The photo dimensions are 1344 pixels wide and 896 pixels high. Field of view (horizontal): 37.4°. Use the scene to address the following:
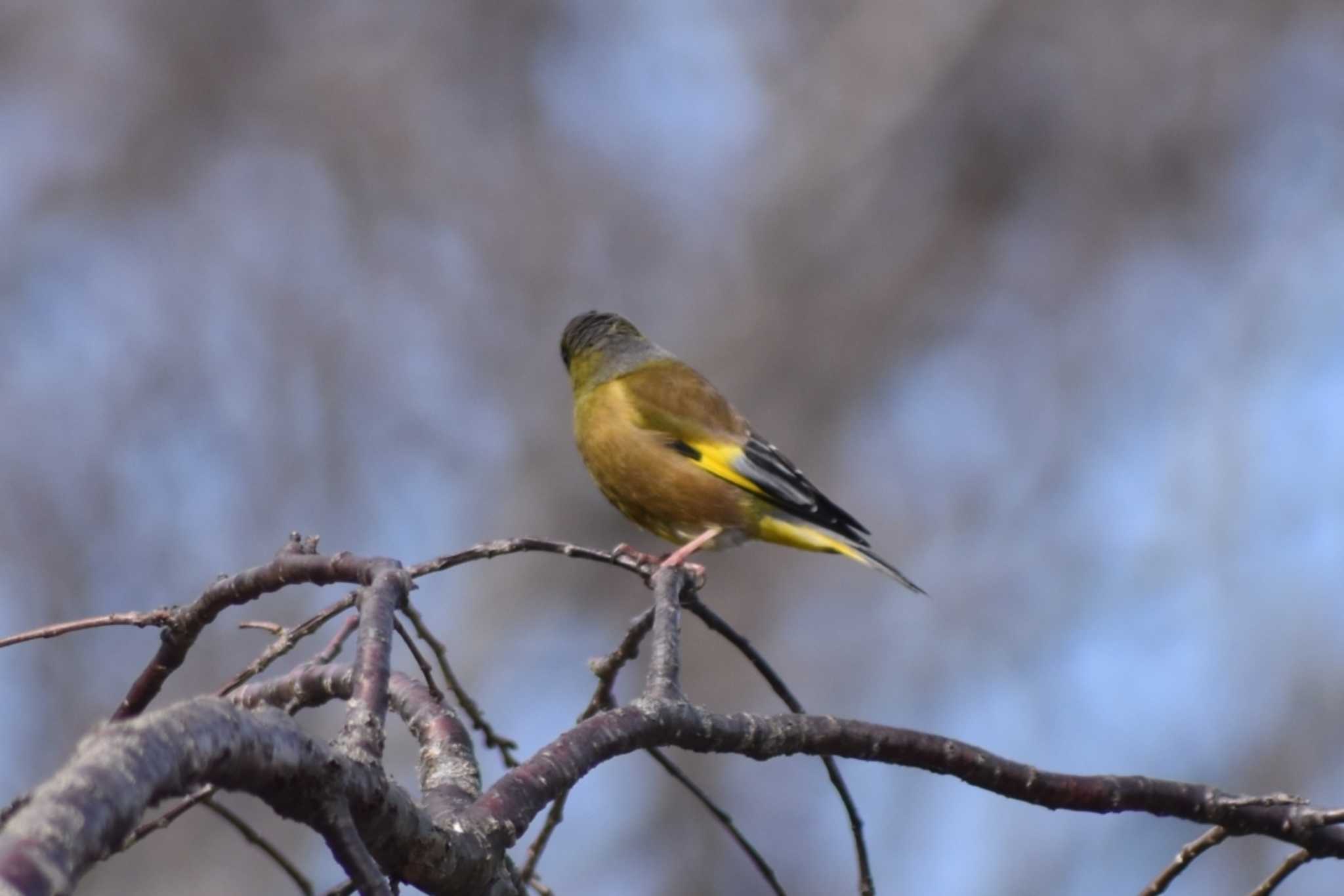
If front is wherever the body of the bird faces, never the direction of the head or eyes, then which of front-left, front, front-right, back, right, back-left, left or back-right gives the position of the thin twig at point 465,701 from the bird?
front

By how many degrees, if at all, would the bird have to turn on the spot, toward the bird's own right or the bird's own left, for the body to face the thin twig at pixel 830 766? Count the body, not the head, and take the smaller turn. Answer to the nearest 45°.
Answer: approximately 180°

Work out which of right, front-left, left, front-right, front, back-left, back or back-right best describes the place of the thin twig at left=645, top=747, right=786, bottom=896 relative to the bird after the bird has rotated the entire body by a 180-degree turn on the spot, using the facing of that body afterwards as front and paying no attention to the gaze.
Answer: right

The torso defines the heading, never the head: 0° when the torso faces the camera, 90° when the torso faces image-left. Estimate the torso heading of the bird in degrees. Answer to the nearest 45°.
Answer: approximately 90°

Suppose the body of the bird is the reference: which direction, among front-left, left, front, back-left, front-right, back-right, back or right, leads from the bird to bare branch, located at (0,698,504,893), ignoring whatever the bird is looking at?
front
